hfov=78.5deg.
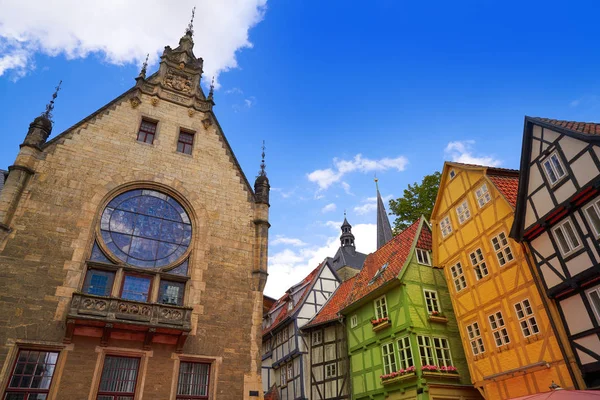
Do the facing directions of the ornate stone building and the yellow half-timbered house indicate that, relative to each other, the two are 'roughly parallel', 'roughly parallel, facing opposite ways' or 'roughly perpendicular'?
roughly perpendicular

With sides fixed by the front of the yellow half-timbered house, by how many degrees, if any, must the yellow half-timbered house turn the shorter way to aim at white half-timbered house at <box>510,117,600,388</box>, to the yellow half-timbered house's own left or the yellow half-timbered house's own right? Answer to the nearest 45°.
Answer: approximately 90° to the yellow half-timbered house's own left

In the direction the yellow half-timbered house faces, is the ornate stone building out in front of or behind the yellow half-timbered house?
in front

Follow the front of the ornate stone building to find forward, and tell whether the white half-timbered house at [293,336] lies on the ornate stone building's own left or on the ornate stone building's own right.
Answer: on the ornate stone building's own left

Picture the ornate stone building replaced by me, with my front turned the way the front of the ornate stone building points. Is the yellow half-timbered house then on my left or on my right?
on my left

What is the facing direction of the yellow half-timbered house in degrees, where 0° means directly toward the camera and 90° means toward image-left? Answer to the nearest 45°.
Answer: approximately 45°

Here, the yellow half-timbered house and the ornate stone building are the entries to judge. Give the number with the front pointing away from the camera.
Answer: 0

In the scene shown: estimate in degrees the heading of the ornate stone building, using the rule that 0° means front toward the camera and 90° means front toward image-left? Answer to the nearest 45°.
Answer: approximately 0°

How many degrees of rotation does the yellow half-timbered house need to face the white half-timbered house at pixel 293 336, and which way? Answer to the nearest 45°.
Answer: approximately 90° to its right

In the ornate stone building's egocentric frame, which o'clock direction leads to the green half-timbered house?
The green half-timbered house is roughly at 9 o'clock from the ornate stone building.

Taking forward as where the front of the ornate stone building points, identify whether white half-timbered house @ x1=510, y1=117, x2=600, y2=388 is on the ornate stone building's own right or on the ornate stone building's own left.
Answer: on the ornate stone building's own left
